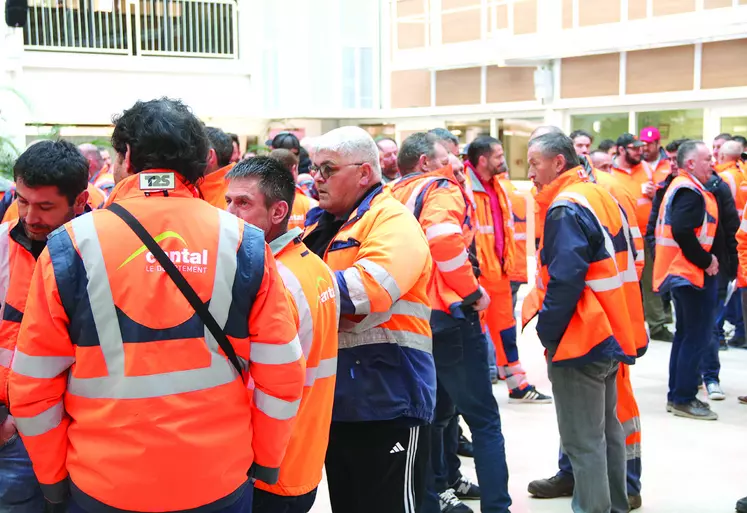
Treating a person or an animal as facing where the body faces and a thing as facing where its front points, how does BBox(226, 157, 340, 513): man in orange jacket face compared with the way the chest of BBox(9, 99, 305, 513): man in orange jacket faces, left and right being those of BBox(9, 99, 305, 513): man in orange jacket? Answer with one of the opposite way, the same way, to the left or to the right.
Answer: to the left

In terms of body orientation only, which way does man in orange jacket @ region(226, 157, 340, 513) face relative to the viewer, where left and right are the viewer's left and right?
facing to the left of the viewer

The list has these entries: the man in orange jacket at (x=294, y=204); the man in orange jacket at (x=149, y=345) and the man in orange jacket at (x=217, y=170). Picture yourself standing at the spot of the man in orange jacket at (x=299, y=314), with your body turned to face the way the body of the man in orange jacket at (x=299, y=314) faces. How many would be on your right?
2

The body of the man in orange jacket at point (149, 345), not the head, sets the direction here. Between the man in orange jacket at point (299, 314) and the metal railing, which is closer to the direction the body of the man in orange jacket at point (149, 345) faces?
the metal railing

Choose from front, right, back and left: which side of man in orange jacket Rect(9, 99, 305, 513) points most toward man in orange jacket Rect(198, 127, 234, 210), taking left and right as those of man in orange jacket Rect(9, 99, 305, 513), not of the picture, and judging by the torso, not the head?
front

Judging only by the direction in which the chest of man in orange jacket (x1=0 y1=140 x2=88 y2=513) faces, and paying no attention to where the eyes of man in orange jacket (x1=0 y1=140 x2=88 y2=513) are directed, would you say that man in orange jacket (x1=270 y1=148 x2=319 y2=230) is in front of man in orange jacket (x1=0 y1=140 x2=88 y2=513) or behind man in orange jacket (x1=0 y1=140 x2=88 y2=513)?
behind

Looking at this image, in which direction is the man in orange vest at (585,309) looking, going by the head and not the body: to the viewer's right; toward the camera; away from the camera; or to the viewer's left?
to the viewer's left

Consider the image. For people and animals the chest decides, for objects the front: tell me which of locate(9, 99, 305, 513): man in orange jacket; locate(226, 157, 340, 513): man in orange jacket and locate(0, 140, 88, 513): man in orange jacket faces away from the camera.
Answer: locate(9, 99, 305, 513): man in orange jacket

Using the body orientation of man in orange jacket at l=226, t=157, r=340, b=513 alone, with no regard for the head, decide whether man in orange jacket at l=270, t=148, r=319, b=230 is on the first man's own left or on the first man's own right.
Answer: on the first man's own right

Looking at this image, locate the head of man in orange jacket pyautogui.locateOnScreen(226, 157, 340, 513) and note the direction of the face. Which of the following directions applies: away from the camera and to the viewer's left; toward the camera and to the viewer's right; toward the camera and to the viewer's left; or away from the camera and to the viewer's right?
toward the camera and to the viewer's left

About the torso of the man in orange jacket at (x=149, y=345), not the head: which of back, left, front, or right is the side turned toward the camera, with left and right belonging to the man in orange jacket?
back

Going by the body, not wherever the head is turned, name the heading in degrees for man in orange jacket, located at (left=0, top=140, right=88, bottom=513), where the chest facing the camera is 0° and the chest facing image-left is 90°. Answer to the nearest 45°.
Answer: approximately 45°
